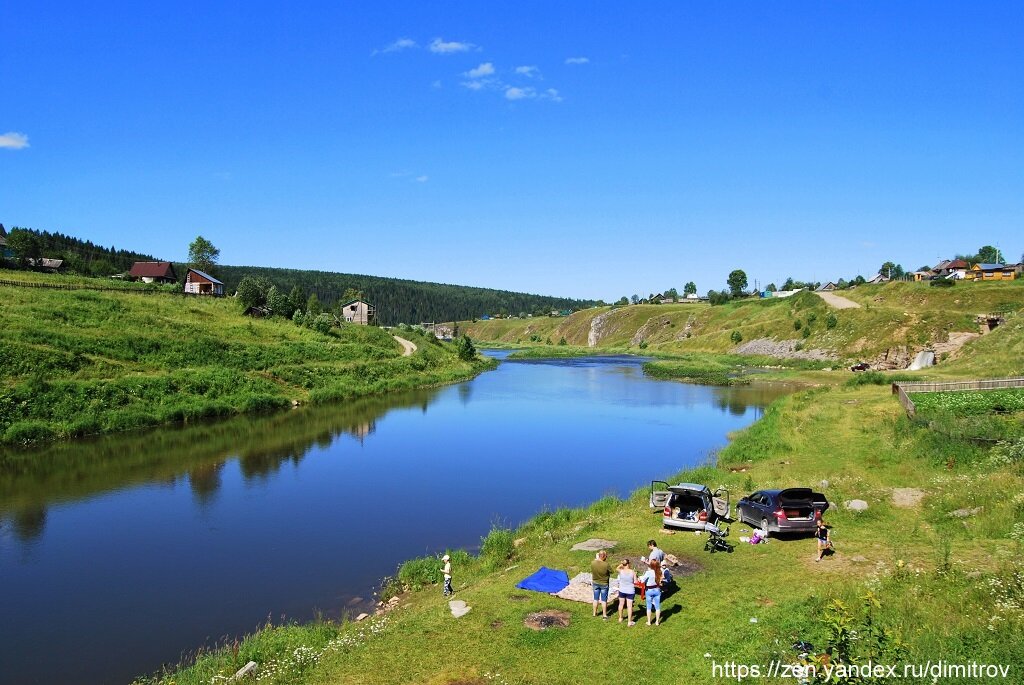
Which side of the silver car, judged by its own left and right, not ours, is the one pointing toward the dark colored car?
right

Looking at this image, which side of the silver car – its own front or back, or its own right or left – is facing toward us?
back

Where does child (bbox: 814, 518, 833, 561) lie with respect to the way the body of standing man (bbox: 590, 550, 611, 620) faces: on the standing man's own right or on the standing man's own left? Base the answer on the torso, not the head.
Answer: on the standing man's own right

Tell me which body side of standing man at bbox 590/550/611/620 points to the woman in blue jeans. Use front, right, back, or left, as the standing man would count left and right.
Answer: right

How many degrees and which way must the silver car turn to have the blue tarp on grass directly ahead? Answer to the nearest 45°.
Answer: approximately 135° to its left

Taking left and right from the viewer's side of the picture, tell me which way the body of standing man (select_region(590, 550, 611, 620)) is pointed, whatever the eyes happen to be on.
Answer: facing away from the viewer

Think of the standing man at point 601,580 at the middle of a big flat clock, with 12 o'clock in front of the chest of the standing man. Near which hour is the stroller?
The stroller is roughly at 1 o'clock from the standing man.

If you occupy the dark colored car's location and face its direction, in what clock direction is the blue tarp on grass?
The blue tarp on grass is roughly at 9 o'clock from the dark colored car.

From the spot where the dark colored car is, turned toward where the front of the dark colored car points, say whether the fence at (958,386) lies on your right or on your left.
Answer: on your right
